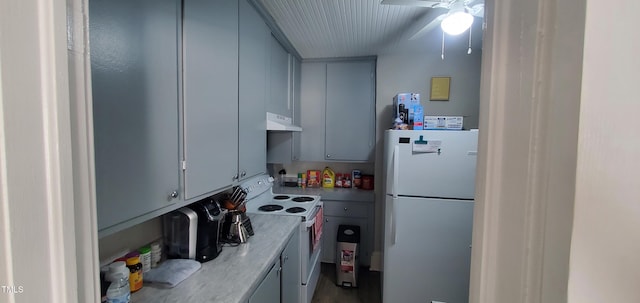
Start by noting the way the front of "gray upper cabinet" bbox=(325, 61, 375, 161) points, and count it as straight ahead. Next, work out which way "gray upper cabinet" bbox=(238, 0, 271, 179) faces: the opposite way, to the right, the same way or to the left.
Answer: to the left

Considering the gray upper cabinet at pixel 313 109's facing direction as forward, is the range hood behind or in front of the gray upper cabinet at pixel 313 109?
in front

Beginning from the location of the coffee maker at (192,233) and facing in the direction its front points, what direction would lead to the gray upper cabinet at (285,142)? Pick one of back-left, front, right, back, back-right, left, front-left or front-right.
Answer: left

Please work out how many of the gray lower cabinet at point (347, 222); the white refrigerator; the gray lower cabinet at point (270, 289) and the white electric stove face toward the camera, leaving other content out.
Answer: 2

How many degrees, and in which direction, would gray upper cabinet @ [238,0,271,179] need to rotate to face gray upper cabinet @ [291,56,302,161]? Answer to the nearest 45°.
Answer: approximately 45° to its left

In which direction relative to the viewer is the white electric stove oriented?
to the viewer's right

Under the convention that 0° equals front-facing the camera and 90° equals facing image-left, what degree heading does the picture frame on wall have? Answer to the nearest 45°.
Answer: approximately 0°

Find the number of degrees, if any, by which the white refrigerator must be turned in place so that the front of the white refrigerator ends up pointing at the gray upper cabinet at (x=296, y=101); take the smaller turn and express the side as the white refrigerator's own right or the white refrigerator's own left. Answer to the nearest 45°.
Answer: approximately 90° to the white refrigerator's own right

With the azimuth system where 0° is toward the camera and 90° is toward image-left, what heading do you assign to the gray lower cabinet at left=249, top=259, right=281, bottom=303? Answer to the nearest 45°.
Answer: approximately 270°

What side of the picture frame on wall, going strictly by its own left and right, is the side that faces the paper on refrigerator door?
front

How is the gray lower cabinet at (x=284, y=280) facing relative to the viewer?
to the viewer's right

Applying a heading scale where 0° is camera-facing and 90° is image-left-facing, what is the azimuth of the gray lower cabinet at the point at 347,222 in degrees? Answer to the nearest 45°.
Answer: approximately 0°

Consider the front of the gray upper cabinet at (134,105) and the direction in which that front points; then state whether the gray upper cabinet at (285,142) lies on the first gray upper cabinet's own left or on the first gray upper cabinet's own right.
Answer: on the first gray upper cabinet's own left
